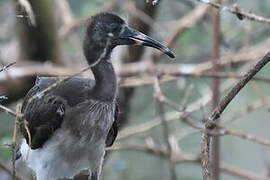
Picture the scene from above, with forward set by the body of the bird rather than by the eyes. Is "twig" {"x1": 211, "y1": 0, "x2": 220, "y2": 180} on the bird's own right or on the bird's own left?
on the bird's own left

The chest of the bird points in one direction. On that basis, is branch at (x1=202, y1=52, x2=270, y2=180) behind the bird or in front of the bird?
in front
